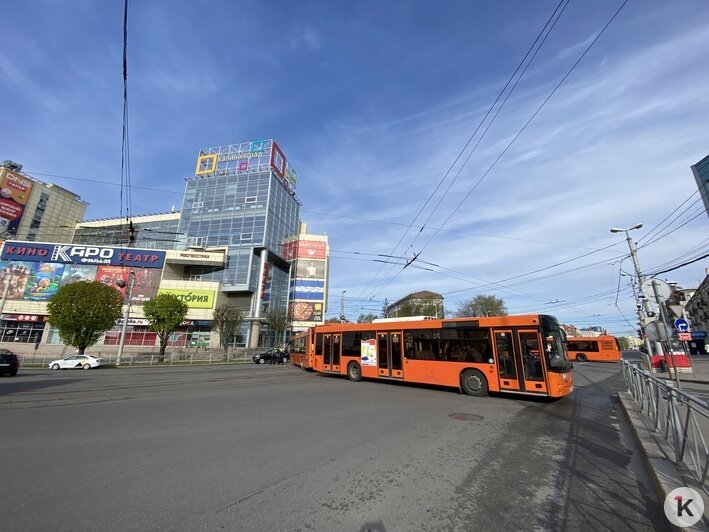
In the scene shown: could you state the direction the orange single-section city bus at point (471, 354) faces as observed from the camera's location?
facing the viewer and to the right of the viewer

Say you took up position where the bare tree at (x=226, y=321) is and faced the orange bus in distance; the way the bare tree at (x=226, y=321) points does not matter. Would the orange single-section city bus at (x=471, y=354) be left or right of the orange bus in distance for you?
right

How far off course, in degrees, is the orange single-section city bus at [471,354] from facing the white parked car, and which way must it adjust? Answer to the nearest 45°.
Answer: approximately 135° to its right

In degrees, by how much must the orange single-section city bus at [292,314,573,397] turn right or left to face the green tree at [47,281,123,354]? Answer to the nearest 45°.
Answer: approximately 135° to its right

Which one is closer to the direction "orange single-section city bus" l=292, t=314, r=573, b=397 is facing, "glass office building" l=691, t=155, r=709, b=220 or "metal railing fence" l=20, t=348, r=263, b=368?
the glass office building

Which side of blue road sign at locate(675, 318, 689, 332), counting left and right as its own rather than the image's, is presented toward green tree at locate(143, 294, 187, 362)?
right

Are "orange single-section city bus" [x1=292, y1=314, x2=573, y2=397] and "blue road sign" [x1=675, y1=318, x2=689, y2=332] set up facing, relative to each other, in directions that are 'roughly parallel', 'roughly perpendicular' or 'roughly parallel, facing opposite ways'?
roughly perpendicular

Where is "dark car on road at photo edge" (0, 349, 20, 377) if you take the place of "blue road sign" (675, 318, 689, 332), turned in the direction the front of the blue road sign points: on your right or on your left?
on your right

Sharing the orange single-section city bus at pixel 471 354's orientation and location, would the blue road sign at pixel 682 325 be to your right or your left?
on your left

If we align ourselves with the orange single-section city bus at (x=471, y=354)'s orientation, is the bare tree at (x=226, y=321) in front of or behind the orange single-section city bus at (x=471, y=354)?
behind

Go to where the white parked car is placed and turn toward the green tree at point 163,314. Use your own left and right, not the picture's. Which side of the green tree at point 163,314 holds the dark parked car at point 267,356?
right

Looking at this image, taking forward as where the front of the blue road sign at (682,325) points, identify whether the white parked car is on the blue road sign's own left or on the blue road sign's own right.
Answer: on the blue road sign's own right

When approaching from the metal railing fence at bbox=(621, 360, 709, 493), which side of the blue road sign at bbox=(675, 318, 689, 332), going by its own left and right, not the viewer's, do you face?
front

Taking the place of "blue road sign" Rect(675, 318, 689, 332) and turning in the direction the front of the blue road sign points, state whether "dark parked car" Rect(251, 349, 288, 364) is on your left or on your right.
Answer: on your right

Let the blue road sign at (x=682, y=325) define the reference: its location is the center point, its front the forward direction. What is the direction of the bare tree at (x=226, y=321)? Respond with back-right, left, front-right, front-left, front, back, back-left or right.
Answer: right

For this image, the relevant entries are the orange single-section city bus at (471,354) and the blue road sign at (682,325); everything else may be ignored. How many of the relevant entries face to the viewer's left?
0

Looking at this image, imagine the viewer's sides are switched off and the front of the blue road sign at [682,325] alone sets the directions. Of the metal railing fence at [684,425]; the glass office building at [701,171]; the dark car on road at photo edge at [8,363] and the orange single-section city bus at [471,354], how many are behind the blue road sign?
1

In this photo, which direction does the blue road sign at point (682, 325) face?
toward the camera
